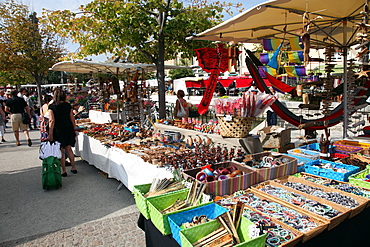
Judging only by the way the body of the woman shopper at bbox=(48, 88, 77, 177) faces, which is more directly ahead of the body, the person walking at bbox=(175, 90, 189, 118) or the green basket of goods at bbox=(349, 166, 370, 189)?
the person walking

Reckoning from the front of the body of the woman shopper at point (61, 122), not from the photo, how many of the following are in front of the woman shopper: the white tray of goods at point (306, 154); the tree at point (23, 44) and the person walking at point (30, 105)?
2

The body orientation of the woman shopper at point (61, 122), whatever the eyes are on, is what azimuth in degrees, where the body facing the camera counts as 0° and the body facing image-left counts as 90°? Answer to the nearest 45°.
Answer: approximately 180°

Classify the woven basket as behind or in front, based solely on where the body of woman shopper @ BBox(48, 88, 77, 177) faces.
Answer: behind
